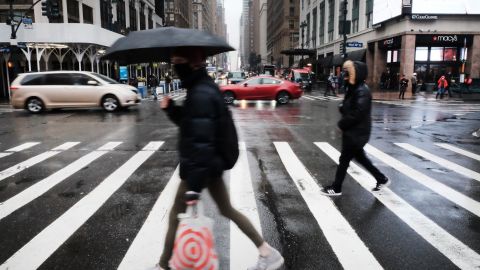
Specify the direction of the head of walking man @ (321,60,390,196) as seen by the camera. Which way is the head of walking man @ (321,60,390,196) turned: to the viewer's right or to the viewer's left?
to the viewer's left

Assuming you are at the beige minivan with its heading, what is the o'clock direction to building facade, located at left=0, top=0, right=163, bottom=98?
The building facade is roughly at 9 o'clock from the beige minivan.

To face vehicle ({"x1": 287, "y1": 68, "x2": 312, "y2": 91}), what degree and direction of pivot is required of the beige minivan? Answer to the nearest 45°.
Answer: approximately 45° to its left

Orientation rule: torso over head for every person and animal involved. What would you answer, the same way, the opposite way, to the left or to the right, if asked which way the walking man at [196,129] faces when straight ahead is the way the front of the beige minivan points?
the opposite way

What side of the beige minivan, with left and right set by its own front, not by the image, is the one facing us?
right

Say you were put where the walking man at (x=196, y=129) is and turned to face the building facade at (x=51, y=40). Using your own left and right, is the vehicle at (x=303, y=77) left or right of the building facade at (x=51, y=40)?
right

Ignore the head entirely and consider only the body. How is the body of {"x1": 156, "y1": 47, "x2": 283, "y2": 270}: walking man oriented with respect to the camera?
to the viewer's left

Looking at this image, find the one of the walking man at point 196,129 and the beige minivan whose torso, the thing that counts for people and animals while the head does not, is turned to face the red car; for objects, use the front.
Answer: the beige minivan

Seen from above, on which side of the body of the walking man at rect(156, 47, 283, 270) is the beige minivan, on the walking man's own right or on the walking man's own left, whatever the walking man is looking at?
on the walking man's own right
